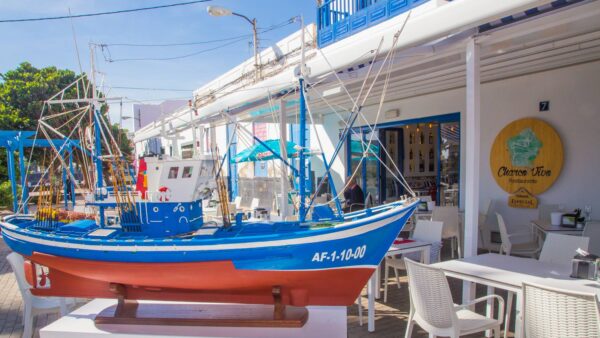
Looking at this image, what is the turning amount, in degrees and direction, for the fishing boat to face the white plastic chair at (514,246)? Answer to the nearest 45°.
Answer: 0° — it already faces it

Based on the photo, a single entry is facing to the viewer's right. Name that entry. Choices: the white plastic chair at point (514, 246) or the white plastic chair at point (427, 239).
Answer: the white plastic chair at point (514, 246)

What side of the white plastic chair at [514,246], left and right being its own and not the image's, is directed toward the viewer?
right

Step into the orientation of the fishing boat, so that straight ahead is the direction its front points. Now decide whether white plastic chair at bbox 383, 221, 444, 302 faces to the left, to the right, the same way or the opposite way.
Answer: the opposite way

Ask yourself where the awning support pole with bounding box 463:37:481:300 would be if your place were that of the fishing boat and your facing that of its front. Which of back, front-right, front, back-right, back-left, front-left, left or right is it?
front

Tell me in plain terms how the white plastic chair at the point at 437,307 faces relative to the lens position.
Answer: facing away from the viewer and to the right of the viewer

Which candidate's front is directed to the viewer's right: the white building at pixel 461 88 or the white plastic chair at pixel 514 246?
the white plastic chair

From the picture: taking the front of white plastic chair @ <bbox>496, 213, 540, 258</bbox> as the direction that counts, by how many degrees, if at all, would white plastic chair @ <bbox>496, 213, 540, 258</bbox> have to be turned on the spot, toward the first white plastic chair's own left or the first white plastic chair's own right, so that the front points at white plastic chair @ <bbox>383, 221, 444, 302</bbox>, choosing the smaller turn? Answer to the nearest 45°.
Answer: approximately 135° to the first white plastic chair's own right

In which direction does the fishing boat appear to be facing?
to the viewer's right

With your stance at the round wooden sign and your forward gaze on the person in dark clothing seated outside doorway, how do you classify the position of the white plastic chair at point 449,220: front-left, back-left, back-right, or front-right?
front-left

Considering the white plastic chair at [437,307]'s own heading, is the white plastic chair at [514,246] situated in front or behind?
in front

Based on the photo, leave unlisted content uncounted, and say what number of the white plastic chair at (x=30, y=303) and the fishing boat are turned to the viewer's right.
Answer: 2

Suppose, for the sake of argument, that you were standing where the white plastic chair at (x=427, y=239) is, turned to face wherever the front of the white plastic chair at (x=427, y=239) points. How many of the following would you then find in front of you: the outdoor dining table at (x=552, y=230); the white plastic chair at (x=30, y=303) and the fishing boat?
2

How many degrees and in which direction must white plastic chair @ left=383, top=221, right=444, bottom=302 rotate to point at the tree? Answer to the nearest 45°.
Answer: approximately 90° to its right

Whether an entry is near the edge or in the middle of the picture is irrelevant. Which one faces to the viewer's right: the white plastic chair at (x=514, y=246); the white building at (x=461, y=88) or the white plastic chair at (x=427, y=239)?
the white plastic chair at (x=514, y=246)

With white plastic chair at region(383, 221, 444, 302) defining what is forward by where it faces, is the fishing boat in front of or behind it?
in front
